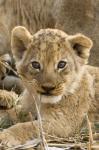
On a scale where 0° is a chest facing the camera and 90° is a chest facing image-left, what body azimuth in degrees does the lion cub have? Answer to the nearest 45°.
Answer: approximately 45°
